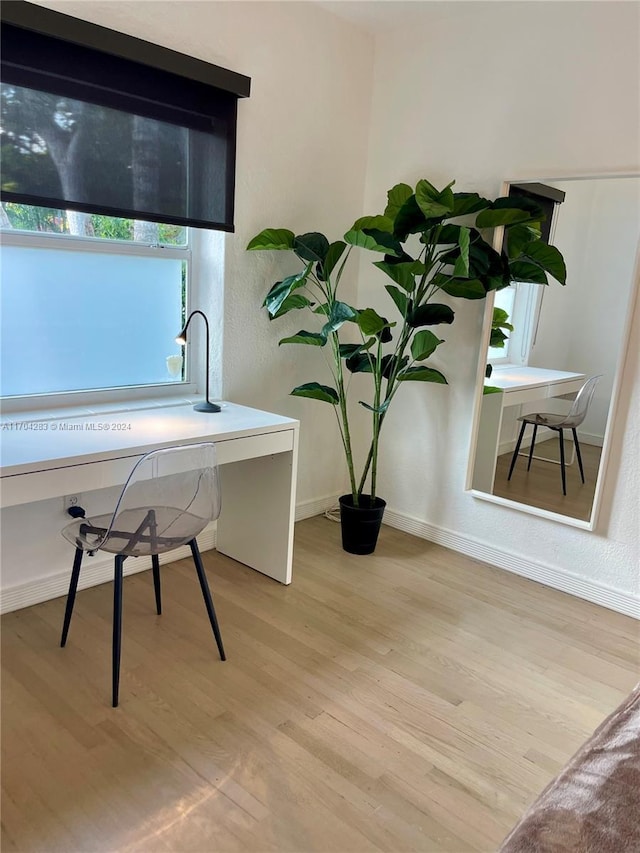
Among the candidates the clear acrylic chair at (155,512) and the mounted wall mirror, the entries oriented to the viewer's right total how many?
0

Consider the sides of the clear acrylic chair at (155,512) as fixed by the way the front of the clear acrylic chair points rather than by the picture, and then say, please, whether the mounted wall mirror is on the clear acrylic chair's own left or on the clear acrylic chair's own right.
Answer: on the clear acrylic chair's own right

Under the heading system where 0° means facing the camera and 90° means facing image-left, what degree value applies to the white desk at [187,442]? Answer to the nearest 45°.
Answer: approximately 315°

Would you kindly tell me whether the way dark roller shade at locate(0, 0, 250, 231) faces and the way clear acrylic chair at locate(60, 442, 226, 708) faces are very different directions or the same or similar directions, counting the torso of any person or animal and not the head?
very different directions

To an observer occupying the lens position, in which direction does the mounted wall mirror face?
facing the viewer and to the left of the viewer

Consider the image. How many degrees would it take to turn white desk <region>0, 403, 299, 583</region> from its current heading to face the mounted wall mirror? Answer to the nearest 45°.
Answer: approximately 45° to its left

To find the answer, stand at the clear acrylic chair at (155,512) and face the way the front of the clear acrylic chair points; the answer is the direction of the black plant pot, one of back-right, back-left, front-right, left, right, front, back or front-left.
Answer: right

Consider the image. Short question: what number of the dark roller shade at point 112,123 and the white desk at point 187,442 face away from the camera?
0

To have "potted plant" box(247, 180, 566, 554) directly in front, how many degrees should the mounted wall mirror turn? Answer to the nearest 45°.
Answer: approximately 45° to its right

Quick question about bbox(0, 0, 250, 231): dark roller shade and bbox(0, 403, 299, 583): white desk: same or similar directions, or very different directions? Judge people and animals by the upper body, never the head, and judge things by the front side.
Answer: same or similar directions

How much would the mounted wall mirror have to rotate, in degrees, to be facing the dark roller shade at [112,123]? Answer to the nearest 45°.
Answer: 0° — it already faces it

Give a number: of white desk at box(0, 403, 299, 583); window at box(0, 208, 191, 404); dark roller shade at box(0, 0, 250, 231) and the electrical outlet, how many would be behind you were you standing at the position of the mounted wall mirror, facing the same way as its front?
0

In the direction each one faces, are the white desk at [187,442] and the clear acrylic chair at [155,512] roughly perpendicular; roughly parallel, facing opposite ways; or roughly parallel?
roughly parallel, facing opposite ways

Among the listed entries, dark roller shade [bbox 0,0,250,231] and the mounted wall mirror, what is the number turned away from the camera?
0

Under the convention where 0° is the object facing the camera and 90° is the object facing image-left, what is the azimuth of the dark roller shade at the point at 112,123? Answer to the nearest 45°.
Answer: approximately 315°
